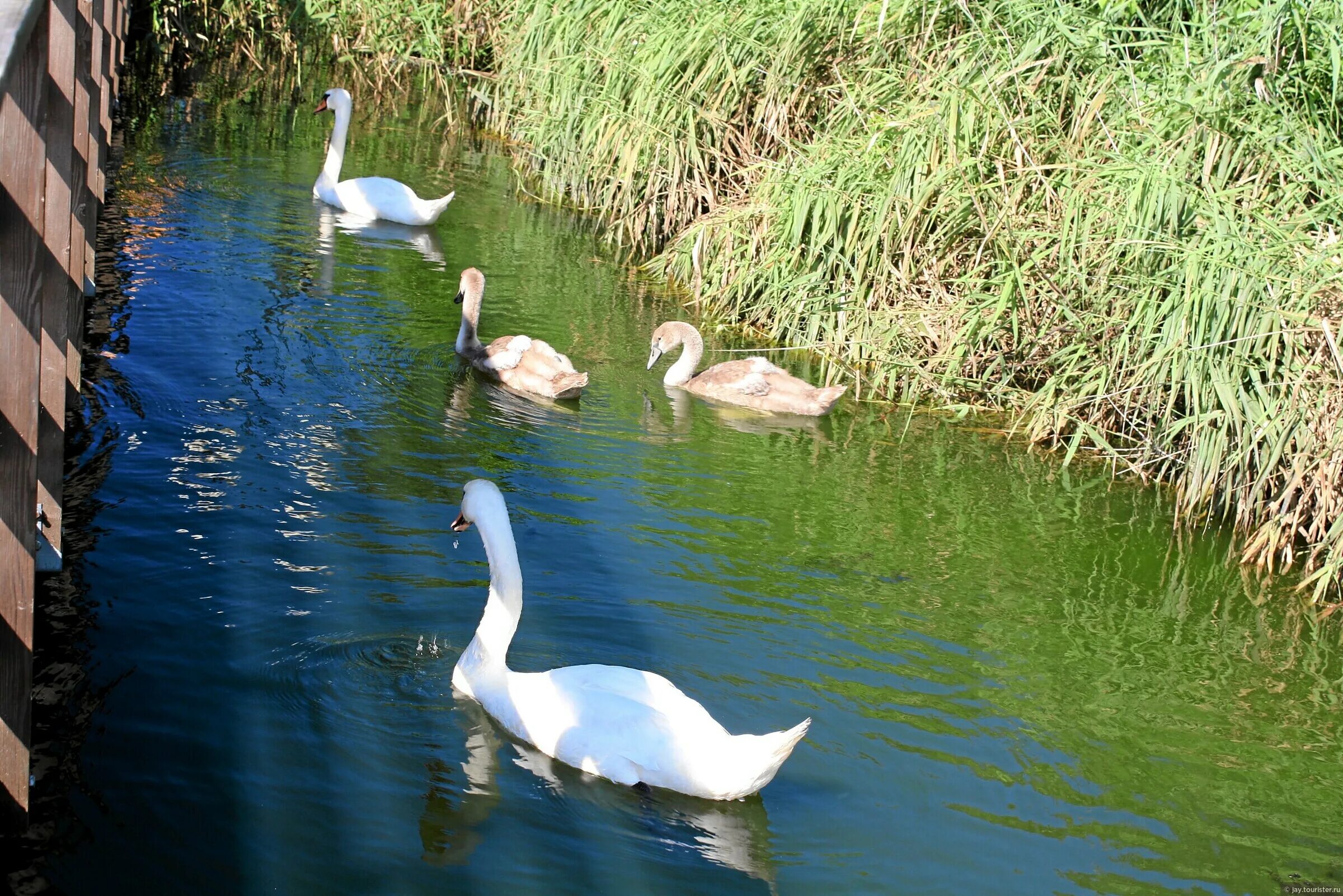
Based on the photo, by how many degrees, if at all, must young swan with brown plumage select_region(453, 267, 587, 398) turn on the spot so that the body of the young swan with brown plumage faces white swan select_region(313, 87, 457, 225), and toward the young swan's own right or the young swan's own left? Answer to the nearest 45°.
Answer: approximately 45° to the young swan's own right

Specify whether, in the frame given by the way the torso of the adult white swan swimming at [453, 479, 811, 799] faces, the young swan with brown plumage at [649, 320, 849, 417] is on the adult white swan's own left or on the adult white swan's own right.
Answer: on the adult white swan's own right

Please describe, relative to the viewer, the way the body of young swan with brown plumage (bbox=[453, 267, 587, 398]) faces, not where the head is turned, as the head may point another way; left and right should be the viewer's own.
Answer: facing away from the viewer and to the left of the viewer

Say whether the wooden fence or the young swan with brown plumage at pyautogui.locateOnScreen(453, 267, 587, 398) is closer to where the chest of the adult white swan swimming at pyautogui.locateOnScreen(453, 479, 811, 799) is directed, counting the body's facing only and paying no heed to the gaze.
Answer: the wooden fence

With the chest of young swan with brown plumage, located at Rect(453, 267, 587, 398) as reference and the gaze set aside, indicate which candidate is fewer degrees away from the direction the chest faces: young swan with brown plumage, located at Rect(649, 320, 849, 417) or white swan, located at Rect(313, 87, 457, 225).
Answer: the white swan

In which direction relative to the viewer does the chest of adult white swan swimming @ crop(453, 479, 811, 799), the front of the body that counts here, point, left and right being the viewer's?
facing away from the viewer and to the left of the viewer

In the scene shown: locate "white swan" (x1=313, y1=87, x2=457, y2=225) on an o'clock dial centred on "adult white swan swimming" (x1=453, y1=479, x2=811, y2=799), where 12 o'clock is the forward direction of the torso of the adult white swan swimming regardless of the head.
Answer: The white swan is roughly at 1 o'clock from the adult white swan swimming.

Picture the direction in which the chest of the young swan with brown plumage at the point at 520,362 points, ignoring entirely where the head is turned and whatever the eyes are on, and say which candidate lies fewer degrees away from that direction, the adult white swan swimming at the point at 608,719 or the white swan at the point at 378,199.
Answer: the white swan
